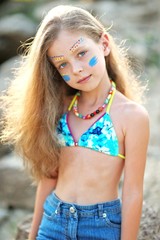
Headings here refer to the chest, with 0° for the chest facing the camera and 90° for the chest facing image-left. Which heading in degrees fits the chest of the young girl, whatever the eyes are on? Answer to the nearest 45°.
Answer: approximately 45°

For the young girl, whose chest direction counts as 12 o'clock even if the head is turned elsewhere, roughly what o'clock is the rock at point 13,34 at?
The rock is roughly at 4 o'clock from the young girl.

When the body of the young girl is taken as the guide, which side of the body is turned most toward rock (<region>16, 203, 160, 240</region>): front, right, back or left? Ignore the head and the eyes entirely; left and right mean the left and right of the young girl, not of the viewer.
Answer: back

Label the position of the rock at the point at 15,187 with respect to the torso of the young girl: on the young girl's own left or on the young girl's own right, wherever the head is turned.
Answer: on the young girl's own right
